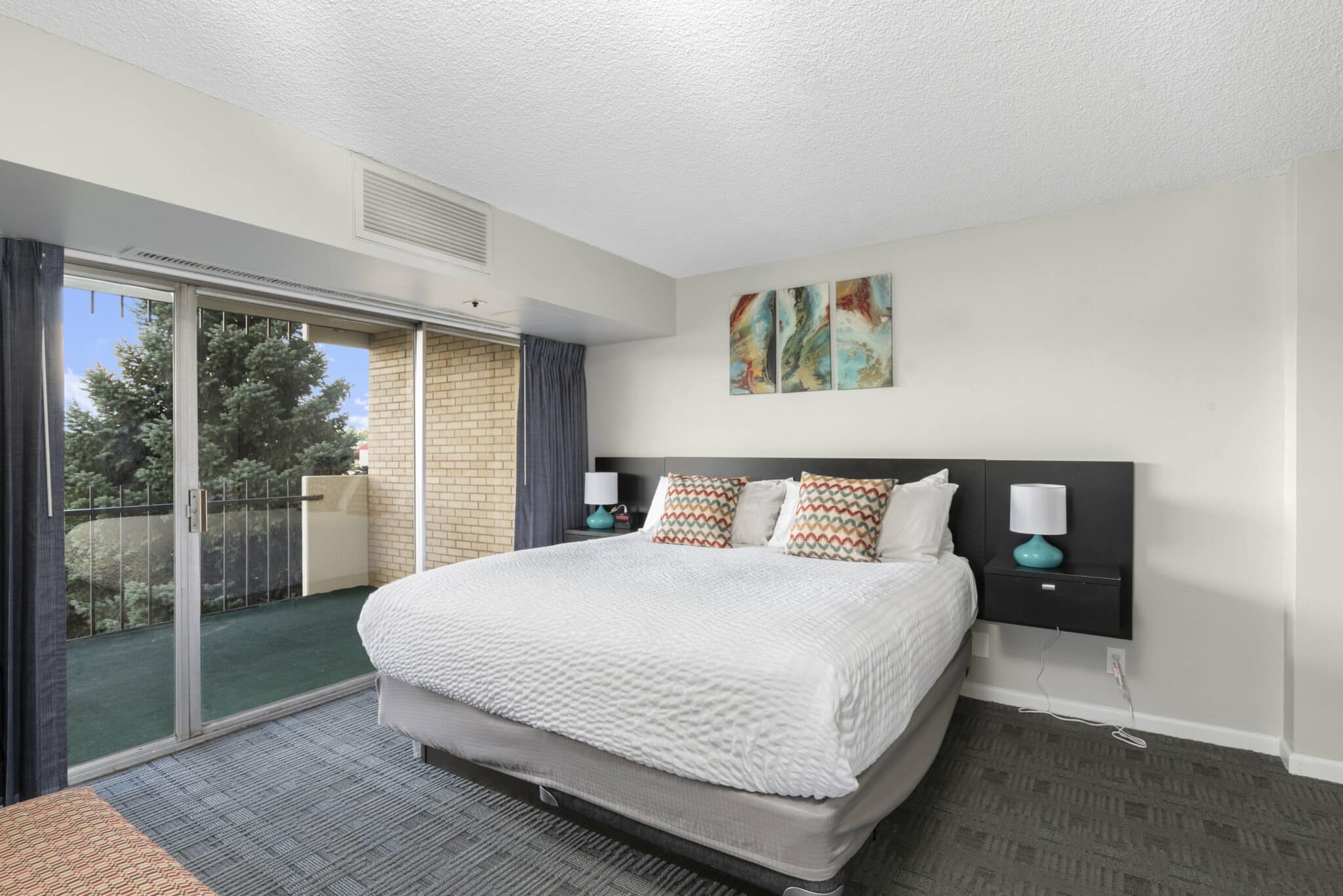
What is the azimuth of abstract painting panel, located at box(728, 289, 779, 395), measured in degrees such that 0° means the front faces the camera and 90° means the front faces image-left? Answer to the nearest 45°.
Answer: approximately 0°

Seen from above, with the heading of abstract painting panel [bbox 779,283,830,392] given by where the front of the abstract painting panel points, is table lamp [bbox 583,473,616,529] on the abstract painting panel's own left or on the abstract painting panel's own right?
on the abstract painting panel's own right

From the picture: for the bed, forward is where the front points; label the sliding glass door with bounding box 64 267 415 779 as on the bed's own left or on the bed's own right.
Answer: on the bed's own right

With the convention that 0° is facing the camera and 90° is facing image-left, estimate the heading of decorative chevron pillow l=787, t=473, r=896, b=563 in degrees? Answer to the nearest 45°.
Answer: approximately 0°

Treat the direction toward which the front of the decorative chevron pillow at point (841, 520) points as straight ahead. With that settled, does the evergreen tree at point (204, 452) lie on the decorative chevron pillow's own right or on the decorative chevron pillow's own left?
on the decorative chevron pillow's own right

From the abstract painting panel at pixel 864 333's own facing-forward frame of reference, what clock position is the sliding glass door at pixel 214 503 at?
The sliding glass door is roughly at 2 o'clock from the abstract painting panel.
